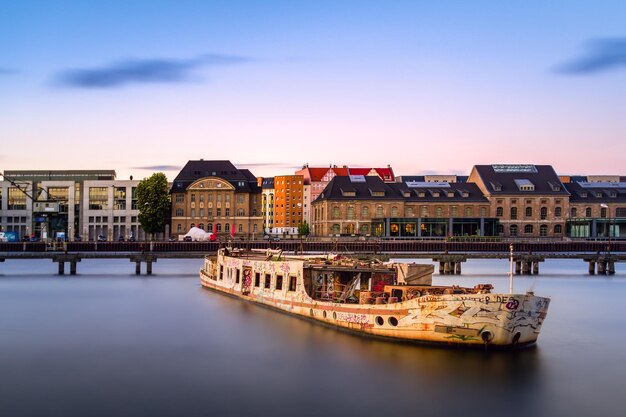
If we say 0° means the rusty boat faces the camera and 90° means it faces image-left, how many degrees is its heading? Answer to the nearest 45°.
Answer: approximately 315°
